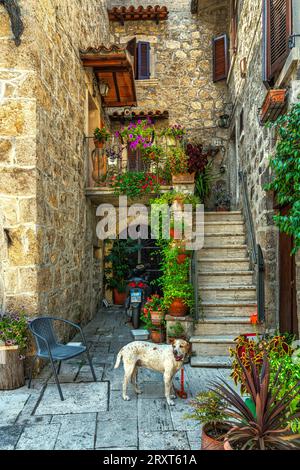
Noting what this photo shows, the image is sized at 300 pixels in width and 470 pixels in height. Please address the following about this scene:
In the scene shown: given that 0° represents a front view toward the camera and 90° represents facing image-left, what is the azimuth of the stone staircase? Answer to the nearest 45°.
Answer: approximately 0°

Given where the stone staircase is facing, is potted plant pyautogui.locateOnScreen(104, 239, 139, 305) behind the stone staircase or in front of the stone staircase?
behind

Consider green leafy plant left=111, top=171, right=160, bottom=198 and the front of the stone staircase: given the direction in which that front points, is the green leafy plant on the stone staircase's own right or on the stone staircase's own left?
on the stone staircase's own right

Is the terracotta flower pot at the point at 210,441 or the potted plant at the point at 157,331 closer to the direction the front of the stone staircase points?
the terracotta flower pot

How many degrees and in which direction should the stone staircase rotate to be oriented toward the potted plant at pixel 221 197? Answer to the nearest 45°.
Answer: approximately 180°

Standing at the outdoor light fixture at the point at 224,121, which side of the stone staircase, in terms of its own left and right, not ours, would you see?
back

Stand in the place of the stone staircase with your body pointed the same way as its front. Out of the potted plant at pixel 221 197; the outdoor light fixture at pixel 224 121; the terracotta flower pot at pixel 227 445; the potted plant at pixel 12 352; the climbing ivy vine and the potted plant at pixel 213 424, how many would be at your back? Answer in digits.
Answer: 2

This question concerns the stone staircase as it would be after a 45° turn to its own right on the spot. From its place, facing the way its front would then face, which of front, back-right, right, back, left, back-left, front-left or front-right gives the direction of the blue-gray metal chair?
front

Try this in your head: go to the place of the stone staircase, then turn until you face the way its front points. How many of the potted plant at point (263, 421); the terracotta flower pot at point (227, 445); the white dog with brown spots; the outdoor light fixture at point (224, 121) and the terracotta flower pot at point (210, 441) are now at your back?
1

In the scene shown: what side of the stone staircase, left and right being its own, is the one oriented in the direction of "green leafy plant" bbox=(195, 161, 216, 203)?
back

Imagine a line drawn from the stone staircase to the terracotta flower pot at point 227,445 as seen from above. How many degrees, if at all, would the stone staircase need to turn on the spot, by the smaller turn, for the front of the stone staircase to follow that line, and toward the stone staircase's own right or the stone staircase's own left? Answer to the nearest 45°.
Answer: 0° — it already faces it

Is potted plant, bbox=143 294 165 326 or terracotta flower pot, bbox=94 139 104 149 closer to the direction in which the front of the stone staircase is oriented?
the potted plant
